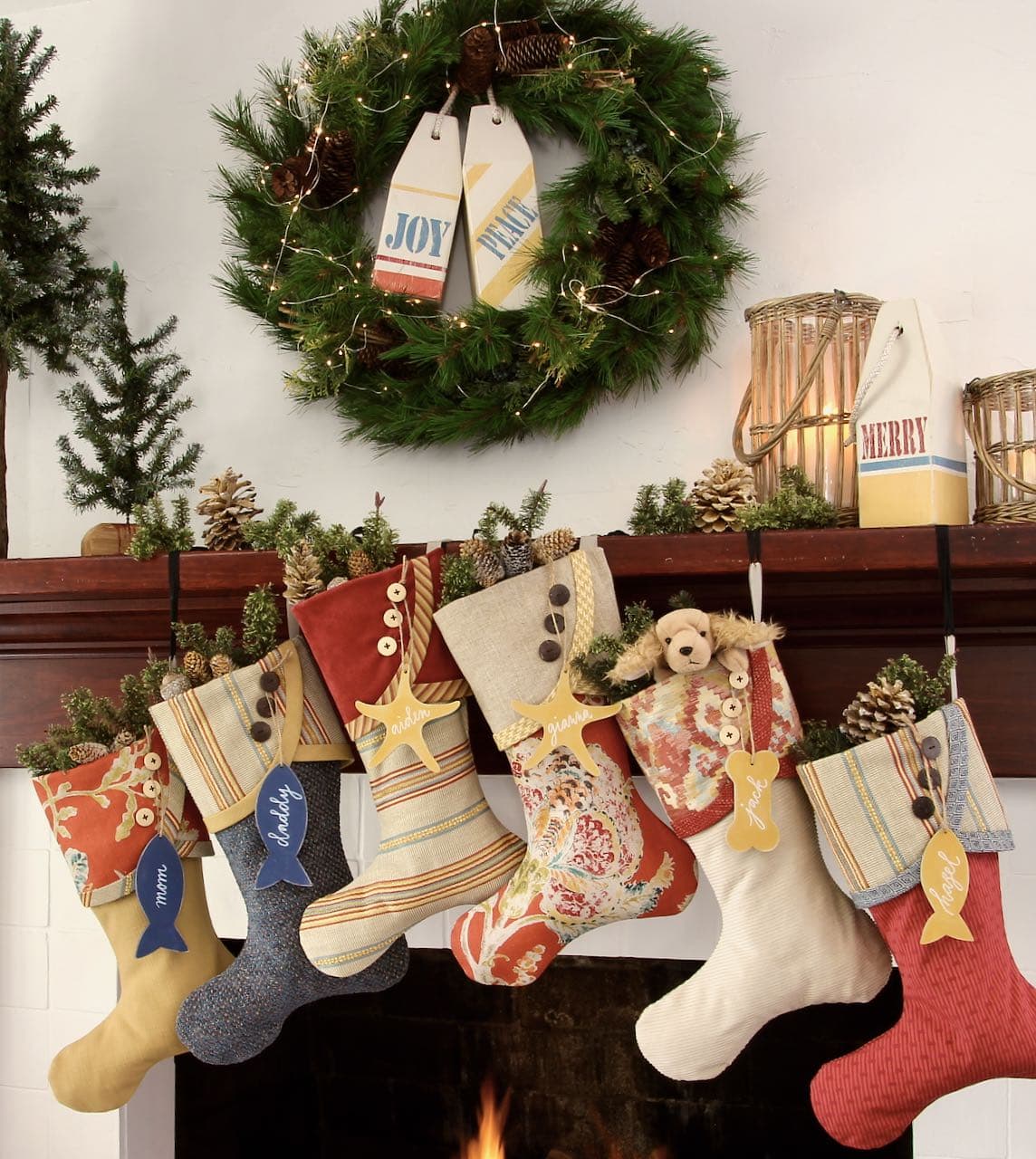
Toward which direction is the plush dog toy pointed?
toward the camera

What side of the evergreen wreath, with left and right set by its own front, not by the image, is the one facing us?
front

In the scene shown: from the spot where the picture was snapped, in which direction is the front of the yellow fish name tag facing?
facing the viewer
